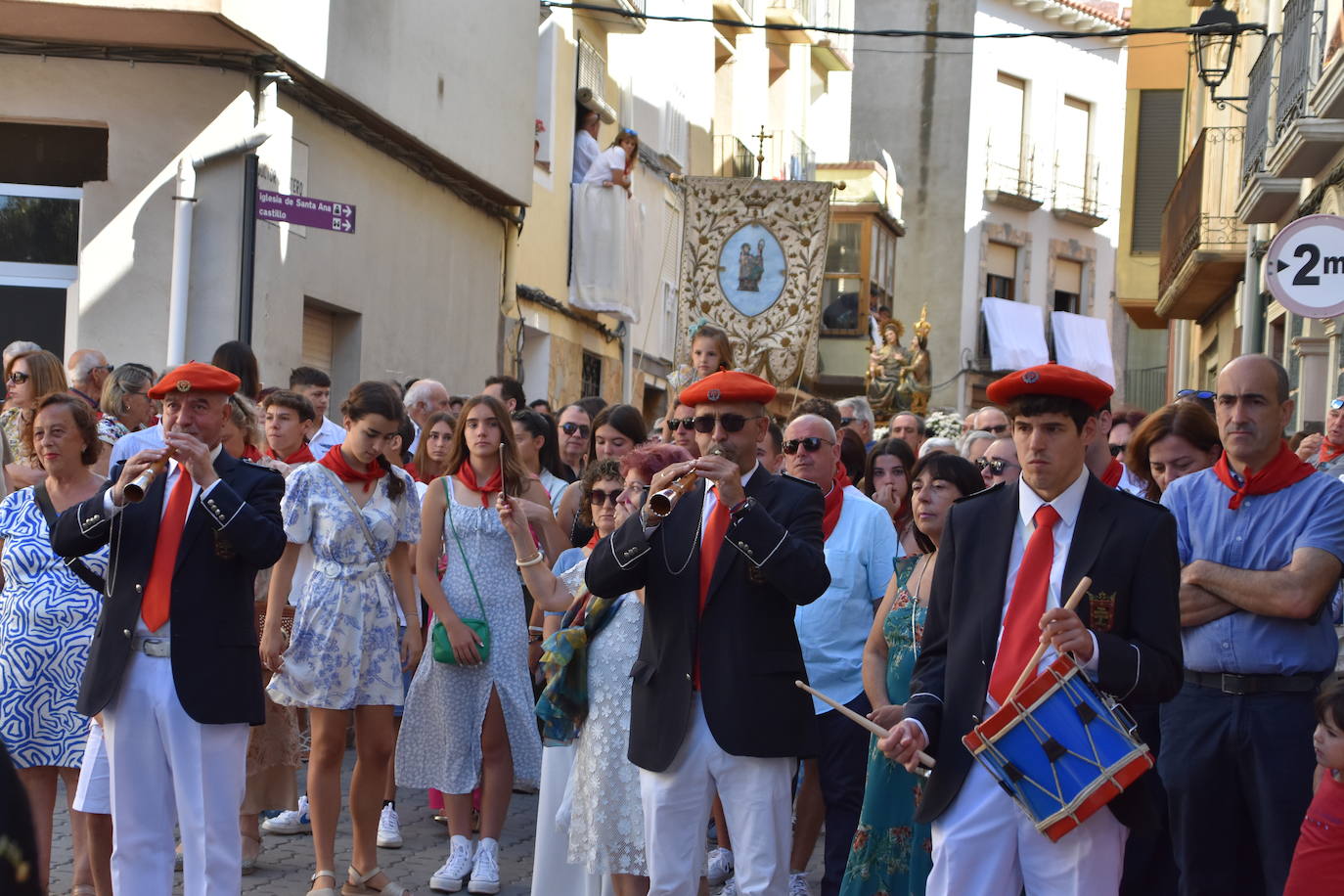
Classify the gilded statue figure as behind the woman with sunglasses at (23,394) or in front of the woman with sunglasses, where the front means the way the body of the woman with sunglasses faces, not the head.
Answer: behind

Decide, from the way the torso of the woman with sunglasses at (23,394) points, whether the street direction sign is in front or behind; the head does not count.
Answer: behind

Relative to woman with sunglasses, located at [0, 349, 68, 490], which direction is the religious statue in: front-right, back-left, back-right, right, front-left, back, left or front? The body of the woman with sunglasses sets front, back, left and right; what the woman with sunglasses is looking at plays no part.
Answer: back

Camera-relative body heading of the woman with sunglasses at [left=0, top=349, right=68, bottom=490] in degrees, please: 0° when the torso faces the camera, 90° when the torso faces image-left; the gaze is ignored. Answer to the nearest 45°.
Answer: approximately 45°

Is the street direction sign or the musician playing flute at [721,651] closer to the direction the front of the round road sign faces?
the musician playing flute

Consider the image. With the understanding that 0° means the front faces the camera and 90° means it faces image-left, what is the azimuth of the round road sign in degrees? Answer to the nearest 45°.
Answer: approximately 0°

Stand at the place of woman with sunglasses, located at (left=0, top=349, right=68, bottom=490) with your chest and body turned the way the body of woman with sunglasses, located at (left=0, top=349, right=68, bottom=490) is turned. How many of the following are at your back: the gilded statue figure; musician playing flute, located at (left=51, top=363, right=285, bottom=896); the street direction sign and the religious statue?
3

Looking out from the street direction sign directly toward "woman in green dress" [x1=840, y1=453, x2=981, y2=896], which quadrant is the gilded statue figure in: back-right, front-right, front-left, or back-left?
back-left

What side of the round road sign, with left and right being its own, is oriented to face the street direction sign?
right

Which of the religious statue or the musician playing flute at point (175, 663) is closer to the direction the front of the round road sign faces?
the musician playing flute
